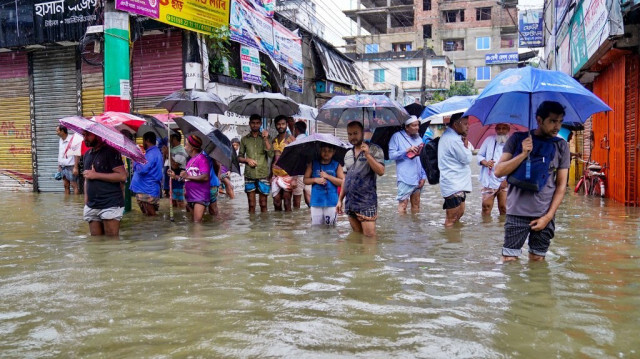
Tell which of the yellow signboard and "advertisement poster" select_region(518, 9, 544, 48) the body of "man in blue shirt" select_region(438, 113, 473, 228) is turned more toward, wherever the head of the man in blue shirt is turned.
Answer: the advertisement poster

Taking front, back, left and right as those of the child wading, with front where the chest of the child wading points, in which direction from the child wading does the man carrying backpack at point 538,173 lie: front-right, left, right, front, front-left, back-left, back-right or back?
front-left

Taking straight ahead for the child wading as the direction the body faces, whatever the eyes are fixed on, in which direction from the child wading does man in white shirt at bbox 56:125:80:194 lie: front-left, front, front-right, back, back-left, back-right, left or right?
back-right

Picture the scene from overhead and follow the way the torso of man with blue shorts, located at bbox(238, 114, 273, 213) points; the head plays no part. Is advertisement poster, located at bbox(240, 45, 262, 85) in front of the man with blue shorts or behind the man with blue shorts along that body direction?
behind

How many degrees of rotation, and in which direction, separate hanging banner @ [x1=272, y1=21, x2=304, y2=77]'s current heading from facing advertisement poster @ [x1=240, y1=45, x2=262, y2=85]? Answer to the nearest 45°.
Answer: approximately 90° to its right

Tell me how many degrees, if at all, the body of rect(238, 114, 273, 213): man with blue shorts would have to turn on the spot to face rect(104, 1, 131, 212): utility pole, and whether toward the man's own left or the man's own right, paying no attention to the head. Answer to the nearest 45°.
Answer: approximately 90° to the man's own right

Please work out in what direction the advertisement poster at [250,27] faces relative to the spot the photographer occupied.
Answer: facing the viewer and to the right of the viewer

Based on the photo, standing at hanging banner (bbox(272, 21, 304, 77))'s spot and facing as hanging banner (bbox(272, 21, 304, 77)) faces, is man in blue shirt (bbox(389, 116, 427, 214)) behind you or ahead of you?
ahead

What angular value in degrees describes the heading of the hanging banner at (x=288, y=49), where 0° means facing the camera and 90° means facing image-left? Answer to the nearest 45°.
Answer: approximately 315°

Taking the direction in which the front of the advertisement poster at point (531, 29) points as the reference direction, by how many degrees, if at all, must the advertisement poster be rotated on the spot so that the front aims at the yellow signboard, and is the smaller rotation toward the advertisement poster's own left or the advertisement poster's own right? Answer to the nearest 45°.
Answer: approximately 45° to the advertisement poster's own right

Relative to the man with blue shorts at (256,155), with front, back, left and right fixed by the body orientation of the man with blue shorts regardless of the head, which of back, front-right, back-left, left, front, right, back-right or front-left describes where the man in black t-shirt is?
front-right

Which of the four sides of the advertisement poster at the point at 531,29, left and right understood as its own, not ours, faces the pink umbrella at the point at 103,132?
front
